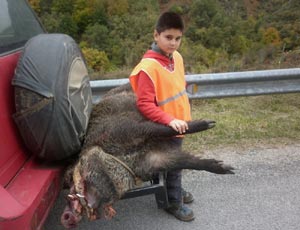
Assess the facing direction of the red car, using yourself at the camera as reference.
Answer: facing away from the viewer and to the left of the viewer

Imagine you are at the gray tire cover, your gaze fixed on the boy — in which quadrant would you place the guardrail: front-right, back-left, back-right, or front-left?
front-left

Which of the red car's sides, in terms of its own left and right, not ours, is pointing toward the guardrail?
right

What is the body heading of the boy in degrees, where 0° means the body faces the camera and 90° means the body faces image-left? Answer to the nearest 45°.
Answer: approximately 315°

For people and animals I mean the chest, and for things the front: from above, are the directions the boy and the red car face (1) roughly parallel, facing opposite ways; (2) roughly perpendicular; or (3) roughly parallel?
roughly parallel, facing opposite ways

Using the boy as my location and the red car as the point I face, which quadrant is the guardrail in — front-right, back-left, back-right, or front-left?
back-right

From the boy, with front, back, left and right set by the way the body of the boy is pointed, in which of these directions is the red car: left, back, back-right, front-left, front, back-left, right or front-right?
right

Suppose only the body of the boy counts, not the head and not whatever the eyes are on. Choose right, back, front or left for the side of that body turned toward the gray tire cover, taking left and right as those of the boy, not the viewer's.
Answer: right

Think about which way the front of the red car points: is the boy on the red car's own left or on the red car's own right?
on the red car's own right

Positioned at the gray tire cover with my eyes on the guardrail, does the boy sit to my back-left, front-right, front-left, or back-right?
front-right
